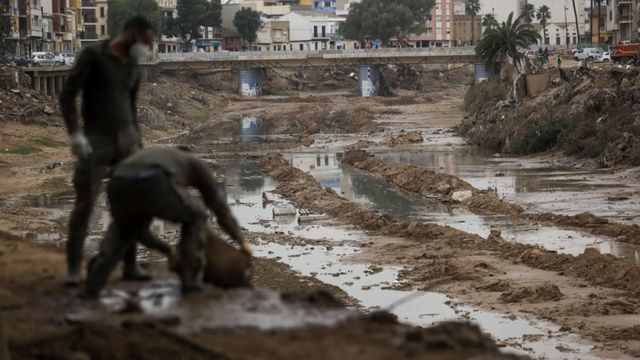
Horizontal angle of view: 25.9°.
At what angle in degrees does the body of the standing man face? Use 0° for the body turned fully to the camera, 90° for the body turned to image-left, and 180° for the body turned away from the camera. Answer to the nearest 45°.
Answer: approximately 315°

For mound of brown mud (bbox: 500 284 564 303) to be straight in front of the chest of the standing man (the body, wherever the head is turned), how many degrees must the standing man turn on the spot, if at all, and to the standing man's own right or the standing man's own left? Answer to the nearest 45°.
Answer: approximately 90° to the standing man's own left

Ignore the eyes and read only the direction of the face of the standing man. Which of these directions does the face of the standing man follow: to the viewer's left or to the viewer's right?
to the viewer's right
